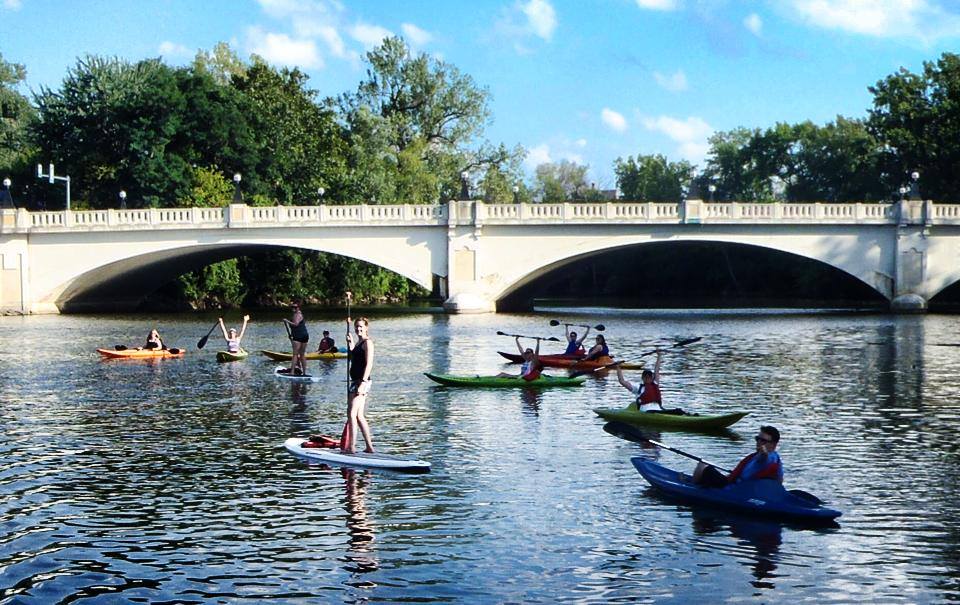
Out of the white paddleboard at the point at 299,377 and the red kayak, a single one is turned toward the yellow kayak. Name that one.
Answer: the red kayak

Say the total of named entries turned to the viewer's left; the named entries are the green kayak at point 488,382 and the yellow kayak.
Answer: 2

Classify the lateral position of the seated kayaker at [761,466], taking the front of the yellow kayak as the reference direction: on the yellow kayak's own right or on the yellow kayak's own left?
on the yellow kayak's own left

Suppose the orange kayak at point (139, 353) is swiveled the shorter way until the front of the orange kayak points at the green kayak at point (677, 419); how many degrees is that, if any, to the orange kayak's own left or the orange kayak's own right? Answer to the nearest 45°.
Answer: approximately 135° to the orange kayak's own left

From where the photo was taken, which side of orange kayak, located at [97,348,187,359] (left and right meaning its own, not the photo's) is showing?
left

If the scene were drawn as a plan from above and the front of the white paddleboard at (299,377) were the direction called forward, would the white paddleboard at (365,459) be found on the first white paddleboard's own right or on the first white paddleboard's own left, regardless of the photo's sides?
on the first white paddleboard's own left

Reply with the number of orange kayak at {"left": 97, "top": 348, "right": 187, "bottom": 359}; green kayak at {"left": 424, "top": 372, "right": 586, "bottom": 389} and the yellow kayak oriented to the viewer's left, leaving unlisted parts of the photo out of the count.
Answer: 3

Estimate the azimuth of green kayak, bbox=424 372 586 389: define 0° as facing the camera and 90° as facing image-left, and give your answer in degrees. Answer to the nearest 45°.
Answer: approximately 90°

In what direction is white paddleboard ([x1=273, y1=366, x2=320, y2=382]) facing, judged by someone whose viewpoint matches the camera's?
facing to the left of the viewer

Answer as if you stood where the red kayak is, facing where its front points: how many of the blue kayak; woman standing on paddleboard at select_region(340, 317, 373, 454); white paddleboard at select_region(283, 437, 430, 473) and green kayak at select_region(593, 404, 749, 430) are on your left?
4

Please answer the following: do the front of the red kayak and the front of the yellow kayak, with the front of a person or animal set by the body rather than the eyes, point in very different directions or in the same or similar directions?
same or similar directions

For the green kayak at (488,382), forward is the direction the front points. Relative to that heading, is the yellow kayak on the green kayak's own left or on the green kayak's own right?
on the green kayak's own right

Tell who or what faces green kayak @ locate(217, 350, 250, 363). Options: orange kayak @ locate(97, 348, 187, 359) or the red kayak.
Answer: the red kayak

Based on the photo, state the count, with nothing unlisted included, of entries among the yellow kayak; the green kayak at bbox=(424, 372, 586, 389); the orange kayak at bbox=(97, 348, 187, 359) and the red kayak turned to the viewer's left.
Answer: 4

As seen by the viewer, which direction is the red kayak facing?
to the viewer's left

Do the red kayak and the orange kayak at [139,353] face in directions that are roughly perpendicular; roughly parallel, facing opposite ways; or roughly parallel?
roughly parallel

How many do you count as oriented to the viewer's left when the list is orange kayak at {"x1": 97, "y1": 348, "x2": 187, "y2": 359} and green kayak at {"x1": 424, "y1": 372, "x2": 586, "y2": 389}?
2

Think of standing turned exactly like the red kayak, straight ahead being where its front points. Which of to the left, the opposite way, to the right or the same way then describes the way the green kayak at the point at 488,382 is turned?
the same way

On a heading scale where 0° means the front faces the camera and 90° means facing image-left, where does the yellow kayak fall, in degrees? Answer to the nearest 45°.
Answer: approximately 90°

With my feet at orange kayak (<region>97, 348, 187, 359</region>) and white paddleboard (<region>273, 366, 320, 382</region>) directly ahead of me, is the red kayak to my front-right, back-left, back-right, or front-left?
front-left
